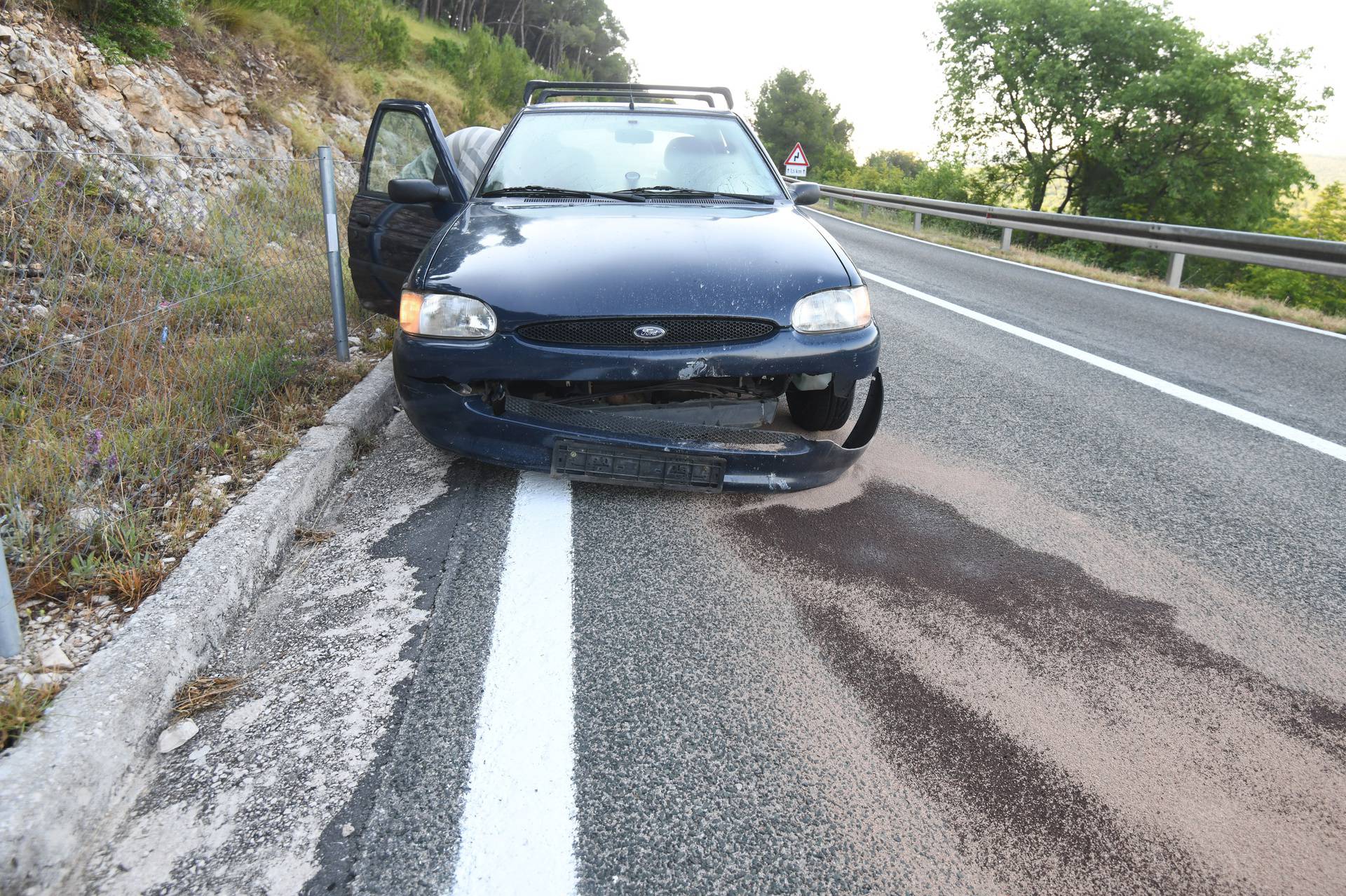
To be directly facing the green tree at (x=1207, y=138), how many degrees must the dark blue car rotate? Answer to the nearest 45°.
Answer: approximately 135° to its left

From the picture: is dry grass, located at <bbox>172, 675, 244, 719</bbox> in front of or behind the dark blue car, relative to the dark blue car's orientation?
in front

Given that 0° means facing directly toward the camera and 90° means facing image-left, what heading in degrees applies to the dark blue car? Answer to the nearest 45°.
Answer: approximately 0°

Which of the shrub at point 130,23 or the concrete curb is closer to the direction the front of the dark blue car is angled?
the concrete curb

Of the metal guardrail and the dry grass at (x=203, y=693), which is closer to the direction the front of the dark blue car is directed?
the dry grass

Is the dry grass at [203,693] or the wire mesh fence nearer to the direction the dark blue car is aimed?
the dry grass

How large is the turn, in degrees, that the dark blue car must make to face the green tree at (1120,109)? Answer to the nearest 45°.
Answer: approximately 135° to its left

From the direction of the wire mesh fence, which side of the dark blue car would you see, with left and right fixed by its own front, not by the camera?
right

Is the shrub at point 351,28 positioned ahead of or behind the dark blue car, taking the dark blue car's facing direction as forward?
behind

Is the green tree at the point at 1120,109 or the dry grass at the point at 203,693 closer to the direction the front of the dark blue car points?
the dry grass

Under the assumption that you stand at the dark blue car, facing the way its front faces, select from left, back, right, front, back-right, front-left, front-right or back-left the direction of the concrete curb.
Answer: front-right

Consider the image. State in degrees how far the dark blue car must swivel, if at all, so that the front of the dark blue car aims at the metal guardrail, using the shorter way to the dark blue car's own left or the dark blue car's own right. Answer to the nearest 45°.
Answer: approximately 135° to the dark blue car's own left
